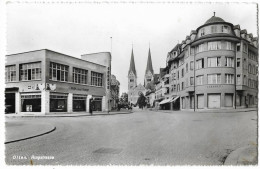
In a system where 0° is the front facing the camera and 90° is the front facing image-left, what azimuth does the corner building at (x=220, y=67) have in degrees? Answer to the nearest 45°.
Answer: approximately 0°

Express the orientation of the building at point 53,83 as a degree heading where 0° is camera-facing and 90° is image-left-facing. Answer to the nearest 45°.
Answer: approximately 315°
